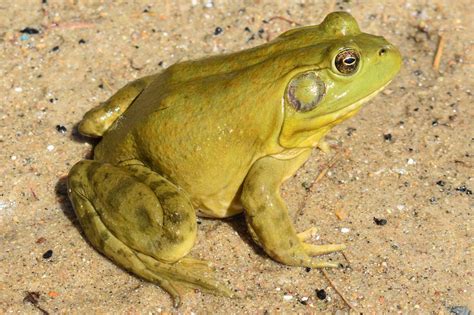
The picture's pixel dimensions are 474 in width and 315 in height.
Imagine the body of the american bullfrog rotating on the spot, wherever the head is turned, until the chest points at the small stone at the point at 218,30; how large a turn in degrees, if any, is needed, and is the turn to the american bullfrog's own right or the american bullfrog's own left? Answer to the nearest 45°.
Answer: approximately 90° to the american bullfrog's own left

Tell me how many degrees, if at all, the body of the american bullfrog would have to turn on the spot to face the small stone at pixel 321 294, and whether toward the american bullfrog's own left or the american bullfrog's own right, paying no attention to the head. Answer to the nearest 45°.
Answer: approximately 45° to the american bullfrog's own right

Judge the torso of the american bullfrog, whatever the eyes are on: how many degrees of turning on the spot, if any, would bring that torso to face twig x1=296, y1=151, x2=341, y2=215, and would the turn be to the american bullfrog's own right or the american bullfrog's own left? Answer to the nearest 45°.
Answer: approximately 45° to the american bullfrog's own left

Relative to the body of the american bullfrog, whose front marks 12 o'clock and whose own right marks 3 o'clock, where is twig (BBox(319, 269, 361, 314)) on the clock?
The twig is roughly at 1 o'clock from the american bullfrog.

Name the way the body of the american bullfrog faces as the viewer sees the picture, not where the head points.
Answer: to the viewer's right

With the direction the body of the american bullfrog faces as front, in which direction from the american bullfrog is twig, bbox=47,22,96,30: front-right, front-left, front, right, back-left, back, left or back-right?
back-left

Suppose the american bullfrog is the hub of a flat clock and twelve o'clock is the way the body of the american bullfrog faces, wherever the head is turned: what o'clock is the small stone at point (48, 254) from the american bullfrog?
The small stone is roughly at 6 o'clock from the american bullfrog.

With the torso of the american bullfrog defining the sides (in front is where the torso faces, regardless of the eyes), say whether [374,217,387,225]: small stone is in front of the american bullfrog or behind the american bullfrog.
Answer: in front

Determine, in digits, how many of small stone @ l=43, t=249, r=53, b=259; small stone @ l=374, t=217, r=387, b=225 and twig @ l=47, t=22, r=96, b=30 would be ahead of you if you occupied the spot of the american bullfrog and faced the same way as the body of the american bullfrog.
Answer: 1

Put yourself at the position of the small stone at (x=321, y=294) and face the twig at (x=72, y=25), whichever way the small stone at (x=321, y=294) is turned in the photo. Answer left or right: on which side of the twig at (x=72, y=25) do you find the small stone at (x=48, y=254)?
left

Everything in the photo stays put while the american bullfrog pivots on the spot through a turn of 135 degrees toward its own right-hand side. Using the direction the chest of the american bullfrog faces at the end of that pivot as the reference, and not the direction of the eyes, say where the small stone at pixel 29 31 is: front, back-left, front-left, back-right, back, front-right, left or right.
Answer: right

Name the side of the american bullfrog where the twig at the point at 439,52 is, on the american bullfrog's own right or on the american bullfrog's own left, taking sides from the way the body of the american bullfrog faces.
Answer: on the american bullfrog's own left
